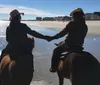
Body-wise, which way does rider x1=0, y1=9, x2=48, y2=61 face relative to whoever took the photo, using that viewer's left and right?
facing away from the viewer and to the right of the viewer

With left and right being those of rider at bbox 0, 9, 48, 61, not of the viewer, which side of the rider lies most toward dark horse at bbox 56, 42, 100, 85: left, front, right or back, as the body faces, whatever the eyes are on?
right
